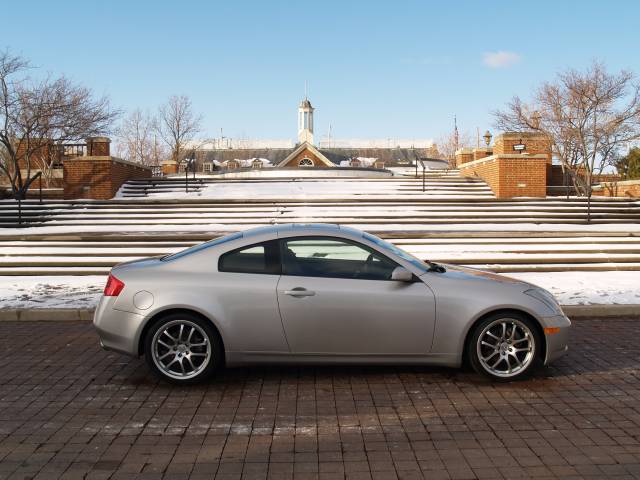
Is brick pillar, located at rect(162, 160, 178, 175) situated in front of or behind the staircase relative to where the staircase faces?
behind

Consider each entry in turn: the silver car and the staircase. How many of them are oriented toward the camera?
1

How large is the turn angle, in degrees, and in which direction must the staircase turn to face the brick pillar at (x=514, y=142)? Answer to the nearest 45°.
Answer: approximately 135° to its left

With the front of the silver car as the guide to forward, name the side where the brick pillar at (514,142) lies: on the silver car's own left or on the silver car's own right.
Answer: on the silver car's own left

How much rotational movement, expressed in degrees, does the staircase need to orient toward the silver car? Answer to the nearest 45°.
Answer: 0° — it already faces it

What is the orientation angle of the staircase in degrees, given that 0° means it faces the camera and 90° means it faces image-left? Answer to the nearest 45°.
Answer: approximately 0°

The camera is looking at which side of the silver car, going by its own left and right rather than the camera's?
right

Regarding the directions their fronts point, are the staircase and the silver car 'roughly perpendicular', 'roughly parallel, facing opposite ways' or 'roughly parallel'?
roughly perpendicular
